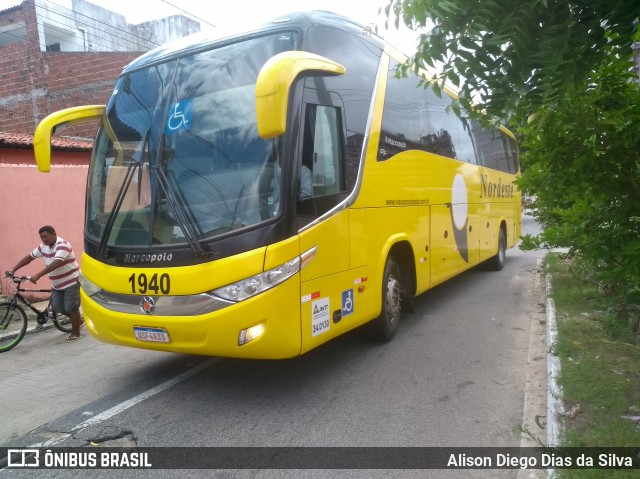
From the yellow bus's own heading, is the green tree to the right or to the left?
on its left

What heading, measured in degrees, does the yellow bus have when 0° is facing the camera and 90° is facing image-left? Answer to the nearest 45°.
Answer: approximately 45°
